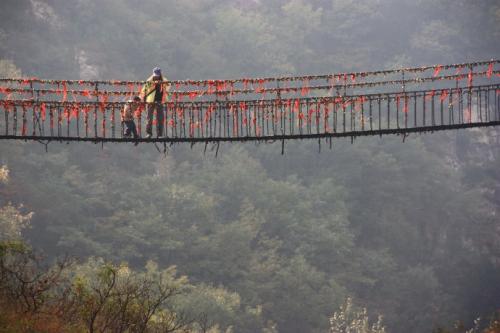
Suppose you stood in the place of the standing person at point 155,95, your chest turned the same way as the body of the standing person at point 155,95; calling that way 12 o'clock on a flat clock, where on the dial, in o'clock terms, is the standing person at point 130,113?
the standing person at point 130,113 is roughly at 4 o'clock from the standing person at point 155,95.

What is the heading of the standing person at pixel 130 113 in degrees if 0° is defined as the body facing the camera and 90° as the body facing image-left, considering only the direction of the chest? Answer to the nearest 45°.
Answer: approximately 270°

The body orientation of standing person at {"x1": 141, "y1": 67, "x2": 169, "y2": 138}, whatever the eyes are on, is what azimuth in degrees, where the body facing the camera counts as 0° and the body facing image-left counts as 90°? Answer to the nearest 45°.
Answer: approximately 0°
